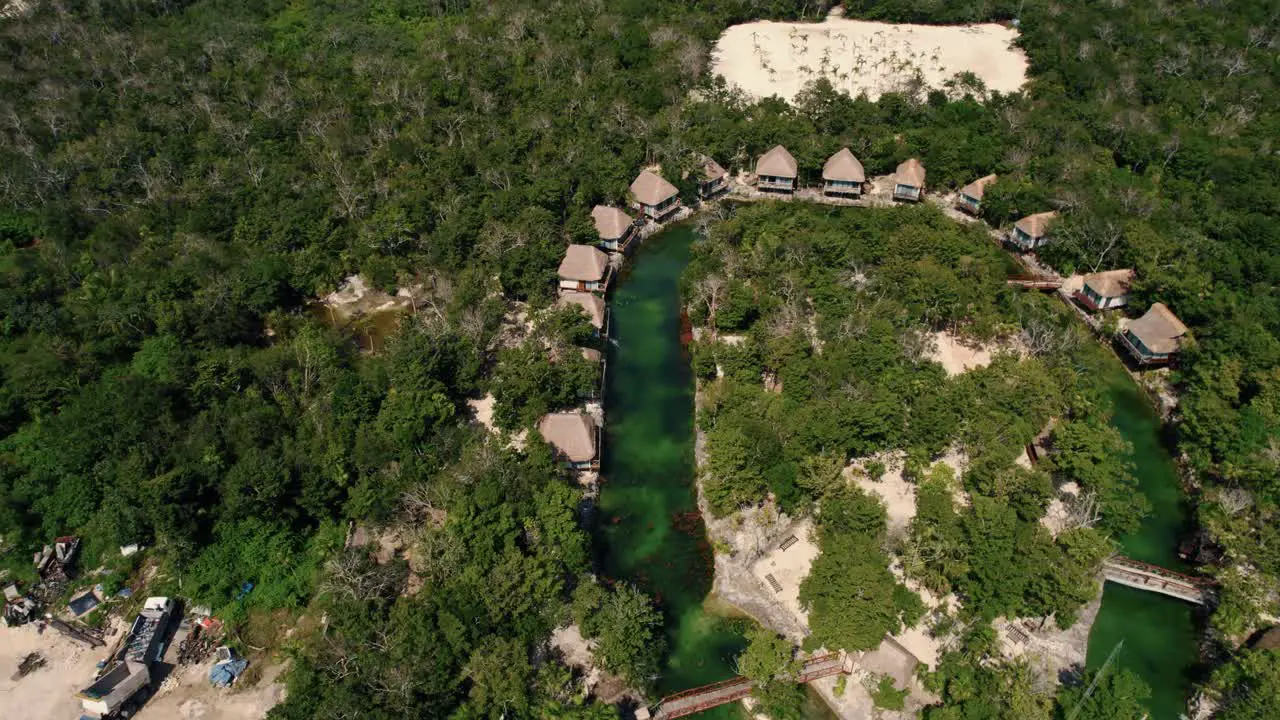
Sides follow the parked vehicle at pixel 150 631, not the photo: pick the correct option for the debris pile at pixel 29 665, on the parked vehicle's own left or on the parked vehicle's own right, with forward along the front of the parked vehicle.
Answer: on the parked vehicle's own left

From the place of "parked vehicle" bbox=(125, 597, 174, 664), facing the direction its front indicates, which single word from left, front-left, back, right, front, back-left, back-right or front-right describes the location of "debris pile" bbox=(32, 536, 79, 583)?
front

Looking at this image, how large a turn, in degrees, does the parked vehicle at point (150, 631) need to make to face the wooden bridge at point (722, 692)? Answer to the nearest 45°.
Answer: approximately 135° to its right

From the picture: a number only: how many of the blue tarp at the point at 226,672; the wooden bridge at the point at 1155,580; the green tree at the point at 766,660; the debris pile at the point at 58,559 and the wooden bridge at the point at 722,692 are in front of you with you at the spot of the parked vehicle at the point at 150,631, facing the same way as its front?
1

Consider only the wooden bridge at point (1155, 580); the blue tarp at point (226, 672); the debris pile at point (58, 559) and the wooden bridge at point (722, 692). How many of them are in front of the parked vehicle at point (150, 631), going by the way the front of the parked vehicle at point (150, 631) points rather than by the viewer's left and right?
1

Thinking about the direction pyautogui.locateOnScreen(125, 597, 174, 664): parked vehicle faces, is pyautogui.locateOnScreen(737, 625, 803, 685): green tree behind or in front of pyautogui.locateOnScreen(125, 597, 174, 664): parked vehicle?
behind

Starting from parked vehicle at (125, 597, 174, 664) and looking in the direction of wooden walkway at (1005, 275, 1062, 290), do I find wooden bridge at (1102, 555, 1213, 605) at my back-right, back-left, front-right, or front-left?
front-right

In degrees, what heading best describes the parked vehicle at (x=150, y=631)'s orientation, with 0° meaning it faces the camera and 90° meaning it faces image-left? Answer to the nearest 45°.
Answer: approximately 180°

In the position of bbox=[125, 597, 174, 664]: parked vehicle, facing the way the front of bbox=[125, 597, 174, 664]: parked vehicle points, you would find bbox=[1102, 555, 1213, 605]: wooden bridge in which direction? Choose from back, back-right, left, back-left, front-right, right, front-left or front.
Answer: back-right

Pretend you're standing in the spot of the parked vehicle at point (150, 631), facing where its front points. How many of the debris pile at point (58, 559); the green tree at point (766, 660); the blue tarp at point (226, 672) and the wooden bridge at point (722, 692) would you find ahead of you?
1
